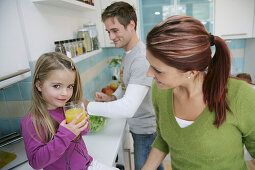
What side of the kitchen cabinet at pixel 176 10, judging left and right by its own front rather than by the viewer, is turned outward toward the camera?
front

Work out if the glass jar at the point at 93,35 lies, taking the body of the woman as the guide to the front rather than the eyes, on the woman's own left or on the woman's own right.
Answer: on the woman's own right

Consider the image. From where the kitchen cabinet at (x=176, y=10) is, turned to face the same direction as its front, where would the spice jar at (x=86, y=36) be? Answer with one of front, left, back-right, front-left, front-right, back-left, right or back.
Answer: front-right

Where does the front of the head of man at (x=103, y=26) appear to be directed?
toward the camera

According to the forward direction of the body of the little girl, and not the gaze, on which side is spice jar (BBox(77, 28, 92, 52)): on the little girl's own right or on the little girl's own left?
on the little girl's own left

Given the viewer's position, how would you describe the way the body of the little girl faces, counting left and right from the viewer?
facing the viewer and to the right of the viewer

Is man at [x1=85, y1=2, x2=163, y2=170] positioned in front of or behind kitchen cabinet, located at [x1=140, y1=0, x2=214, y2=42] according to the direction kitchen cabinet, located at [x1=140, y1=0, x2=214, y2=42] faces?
in front

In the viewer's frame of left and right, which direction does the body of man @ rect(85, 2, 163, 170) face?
facing to the left of the viewer

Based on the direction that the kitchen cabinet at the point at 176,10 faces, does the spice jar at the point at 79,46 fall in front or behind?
in front

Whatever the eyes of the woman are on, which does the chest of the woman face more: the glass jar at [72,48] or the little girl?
the little girl
